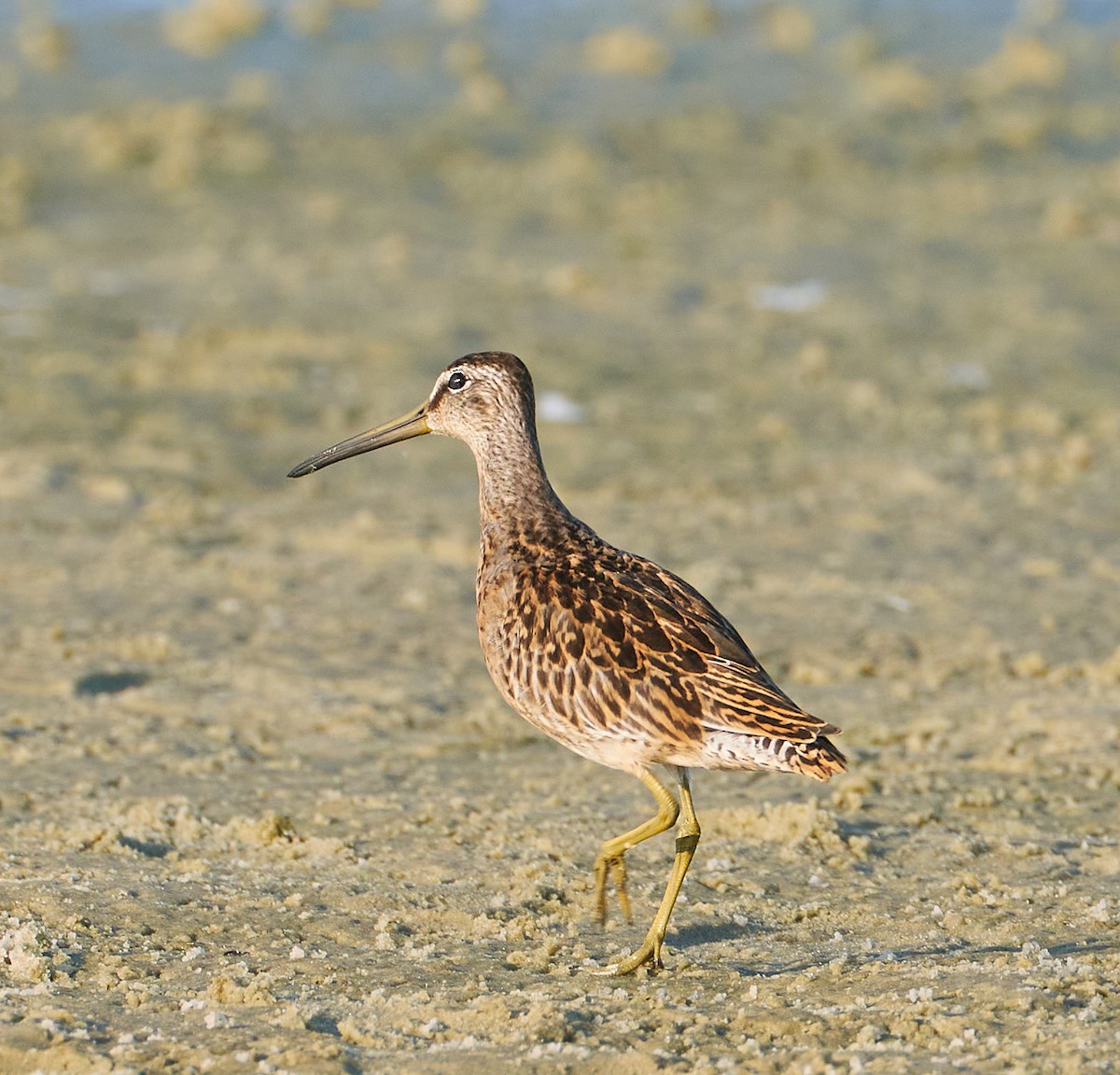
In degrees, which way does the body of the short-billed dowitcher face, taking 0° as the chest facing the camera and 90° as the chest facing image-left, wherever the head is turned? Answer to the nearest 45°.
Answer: approximately 90°
